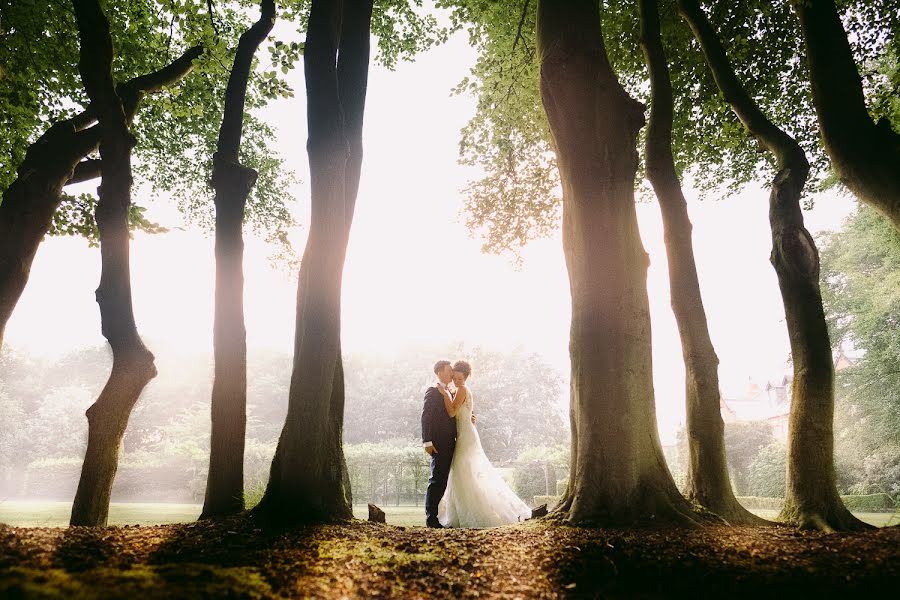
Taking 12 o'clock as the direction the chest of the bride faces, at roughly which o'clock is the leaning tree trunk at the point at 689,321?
The leaning tree trunk is roughly at 7 o'clock from the bride.

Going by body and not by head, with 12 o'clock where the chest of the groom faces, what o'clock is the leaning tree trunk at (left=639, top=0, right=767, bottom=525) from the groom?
The leaning tree trunk is roughly at 1 o'clock from the groom.

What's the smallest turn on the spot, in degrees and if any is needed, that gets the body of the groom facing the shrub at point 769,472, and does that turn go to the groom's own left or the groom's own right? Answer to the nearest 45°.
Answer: approximately 45° to the groom's own left

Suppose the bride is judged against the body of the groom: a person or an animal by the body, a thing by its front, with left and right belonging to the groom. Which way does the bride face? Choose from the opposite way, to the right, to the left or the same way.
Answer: the opposite way

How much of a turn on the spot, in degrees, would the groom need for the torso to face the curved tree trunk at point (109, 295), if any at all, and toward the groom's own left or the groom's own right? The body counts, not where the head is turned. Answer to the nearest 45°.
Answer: approximately 135° to the groom's own right

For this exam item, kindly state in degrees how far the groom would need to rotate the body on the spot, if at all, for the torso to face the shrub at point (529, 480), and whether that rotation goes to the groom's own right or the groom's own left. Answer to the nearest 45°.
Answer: approximately 90° to the groom's own left

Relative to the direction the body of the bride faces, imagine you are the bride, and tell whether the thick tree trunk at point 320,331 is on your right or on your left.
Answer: on your left

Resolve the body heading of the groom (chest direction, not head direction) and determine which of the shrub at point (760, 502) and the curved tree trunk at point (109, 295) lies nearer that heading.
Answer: the shrub

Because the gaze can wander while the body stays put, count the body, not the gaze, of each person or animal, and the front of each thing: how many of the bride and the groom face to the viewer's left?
1

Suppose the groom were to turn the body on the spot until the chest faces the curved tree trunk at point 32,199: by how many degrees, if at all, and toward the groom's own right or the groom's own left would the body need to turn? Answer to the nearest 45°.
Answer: approximately 180°

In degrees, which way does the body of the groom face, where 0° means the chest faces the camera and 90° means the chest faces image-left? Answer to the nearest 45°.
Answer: approximately 270°

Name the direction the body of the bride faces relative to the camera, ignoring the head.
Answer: to the viewer's left
